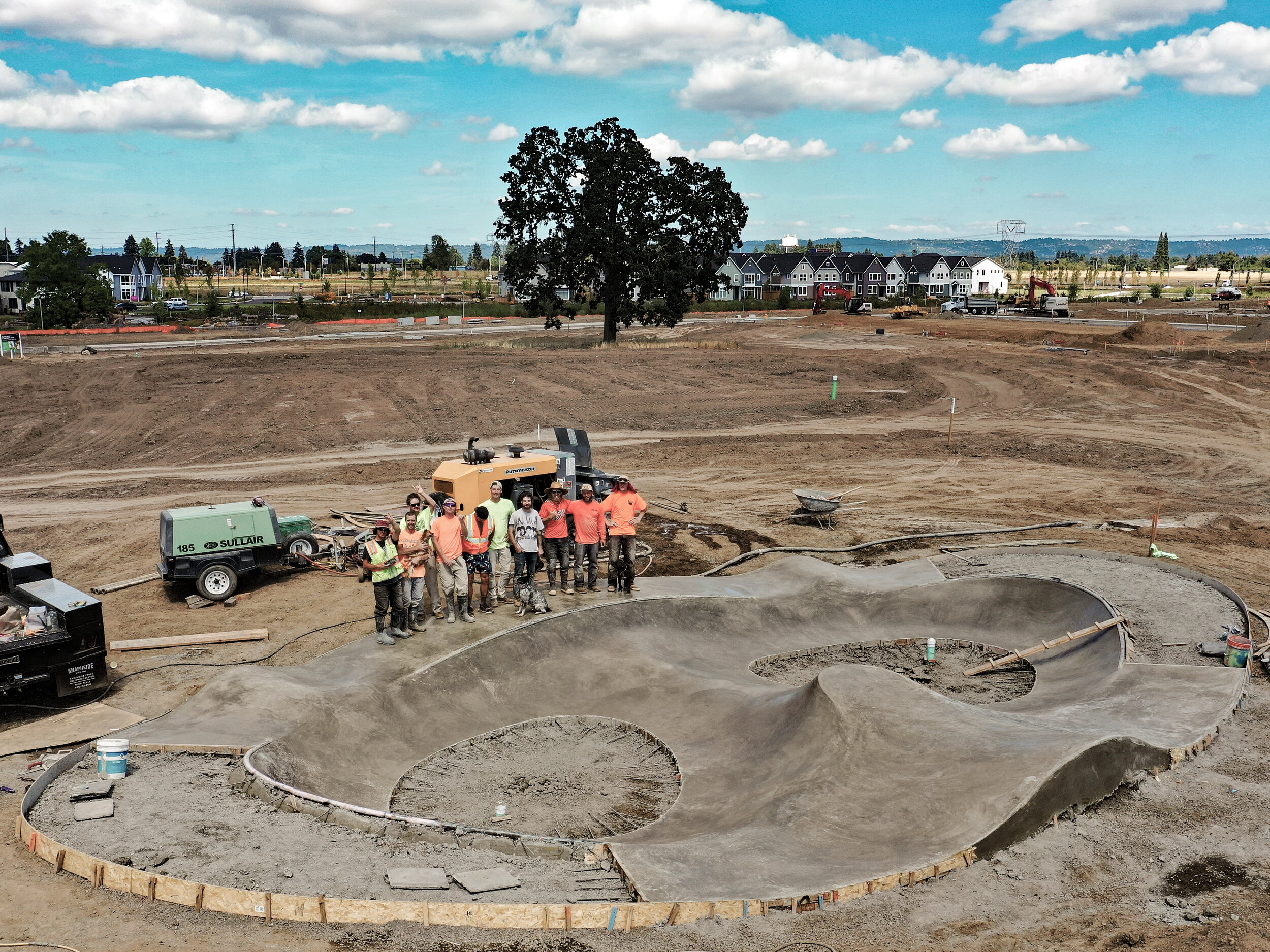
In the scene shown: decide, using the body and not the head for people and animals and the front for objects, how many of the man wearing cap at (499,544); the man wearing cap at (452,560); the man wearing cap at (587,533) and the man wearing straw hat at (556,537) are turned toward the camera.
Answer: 4

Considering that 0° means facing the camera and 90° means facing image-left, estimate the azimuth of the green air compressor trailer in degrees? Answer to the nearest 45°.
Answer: approximately 270°

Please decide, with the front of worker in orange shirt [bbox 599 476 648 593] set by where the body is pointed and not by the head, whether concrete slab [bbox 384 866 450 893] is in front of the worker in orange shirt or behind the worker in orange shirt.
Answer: in front

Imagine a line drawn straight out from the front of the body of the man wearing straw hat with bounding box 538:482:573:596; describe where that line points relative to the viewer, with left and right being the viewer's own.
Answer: facing the viewer

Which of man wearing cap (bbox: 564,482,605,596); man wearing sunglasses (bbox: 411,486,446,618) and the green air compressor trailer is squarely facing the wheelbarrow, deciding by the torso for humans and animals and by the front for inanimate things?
the green air compressor trailer

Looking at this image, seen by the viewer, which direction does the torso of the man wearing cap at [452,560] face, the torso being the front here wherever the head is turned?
toward the camera

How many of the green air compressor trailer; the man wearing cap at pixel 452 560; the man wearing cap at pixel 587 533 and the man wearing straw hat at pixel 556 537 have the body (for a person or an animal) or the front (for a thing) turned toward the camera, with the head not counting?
3

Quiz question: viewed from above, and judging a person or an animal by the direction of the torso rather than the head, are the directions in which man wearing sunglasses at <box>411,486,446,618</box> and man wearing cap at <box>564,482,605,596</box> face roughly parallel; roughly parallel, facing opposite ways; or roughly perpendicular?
roughly parallel

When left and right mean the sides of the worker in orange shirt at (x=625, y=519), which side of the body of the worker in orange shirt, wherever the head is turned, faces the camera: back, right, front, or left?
front

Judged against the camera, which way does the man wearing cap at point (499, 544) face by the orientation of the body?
toward the camera

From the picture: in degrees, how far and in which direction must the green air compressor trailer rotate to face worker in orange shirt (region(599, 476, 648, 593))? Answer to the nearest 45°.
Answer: approximately 45° to its right
